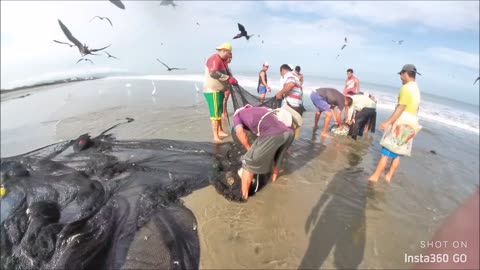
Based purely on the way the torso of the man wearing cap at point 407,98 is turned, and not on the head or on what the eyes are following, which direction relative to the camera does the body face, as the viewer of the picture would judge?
to the viewer's left

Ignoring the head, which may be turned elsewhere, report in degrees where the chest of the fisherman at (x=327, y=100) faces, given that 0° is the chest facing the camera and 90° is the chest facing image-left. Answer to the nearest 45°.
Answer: approximately 270°

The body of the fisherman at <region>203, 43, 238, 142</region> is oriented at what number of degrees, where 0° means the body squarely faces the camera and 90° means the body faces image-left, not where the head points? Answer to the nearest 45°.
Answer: approximately 270°

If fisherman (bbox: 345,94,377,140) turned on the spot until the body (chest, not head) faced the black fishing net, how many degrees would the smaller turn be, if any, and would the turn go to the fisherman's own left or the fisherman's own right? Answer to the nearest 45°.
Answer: approximately 45° to the fisherman's own left

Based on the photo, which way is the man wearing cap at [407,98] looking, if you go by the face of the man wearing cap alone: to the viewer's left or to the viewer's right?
to the viewer's left

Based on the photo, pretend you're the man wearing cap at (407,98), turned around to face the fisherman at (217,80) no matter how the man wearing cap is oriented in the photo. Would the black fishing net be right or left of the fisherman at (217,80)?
left

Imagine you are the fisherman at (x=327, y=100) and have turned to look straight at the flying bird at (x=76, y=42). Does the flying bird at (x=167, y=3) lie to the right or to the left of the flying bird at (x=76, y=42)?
right

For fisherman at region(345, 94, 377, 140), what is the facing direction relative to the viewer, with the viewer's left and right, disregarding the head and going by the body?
facing to the left of the viewer

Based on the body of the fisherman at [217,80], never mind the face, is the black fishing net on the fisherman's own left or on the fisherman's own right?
on the fisherman's own right

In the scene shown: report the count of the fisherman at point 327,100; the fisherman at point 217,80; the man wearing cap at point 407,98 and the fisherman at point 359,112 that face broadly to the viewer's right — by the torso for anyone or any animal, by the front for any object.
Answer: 2

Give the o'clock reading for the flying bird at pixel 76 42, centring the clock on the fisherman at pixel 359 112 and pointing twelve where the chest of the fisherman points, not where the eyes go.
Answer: The flying bird is roughly at 11 o'clock from the fisherman.

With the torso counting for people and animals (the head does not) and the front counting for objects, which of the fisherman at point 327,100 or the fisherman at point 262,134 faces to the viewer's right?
the fisherman at point 327,100

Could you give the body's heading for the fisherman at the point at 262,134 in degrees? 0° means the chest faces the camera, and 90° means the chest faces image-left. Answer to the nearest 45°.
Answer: approximately 135°
